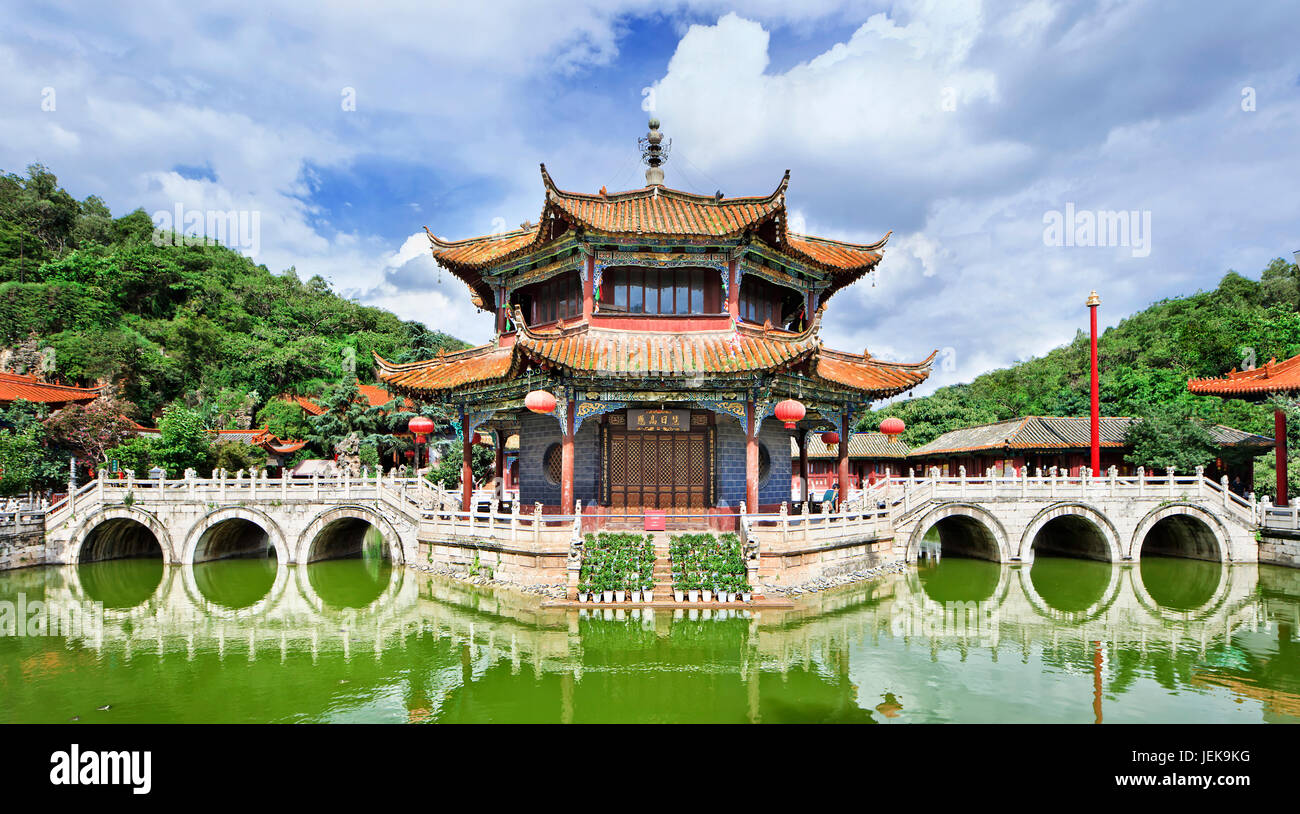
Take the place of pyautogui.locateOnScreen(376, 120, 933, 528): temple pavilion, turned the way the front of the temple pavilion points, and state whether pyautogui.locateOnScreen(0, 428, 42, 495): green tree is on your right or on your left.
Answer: on your right

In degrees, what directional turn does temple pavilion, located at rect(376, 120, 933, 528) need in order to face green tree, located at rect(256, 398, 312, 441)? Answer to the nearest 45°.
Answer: approximately 135° to its right

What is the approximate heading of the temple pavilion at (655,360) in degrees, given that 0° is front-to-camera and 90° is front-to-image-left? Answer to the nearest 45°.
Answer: approximately 0°

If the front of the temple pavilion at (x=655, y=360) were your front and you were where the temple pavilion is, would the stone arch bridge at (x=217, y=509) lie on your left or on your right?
on your right

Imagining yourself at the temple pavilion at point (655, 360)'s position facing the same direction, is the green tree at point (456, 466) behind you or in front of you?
behind
